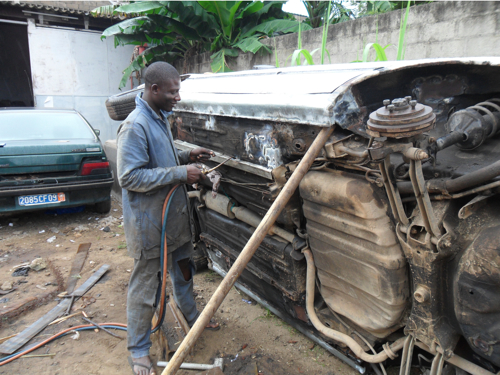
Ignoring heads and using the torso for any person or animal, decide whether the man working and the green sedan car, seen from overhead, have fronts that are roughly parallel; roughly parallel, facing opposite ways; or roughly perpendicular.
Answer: roughly perpendicular

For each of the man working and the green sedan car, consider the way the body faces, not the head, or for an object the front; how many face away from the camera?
1

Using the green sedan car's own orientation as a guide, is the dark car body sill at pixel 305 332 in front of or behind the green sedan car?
behind

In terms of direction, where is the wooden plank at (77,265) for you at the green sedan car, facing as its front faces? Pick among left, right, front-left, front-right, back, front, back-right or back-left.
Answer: back

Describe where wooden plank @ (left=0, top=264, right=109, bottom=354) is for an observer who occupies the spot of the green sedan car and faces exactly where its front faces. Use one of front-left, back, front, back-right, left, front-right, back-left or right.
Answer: back

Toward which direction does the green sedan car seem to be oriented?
away from the camera

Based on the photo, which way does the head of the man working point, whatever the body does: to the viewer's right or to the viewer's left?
to the viewer's right

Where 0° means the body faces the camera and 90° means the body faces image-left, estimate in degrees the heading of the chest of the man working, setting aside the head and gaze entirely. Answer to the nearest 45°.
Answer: approximately 270°

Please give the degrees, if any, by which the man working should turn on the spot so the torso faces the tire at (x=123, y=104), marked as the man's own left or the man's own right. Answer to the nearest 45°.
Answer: approximately 90° to the man's own left

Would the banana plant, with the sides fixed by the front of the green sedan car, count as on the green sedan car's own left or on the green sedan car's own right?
on the green sedan car's own right

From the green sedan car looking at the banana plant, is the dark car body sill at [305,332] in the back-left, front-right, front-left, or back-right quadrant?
back-right
